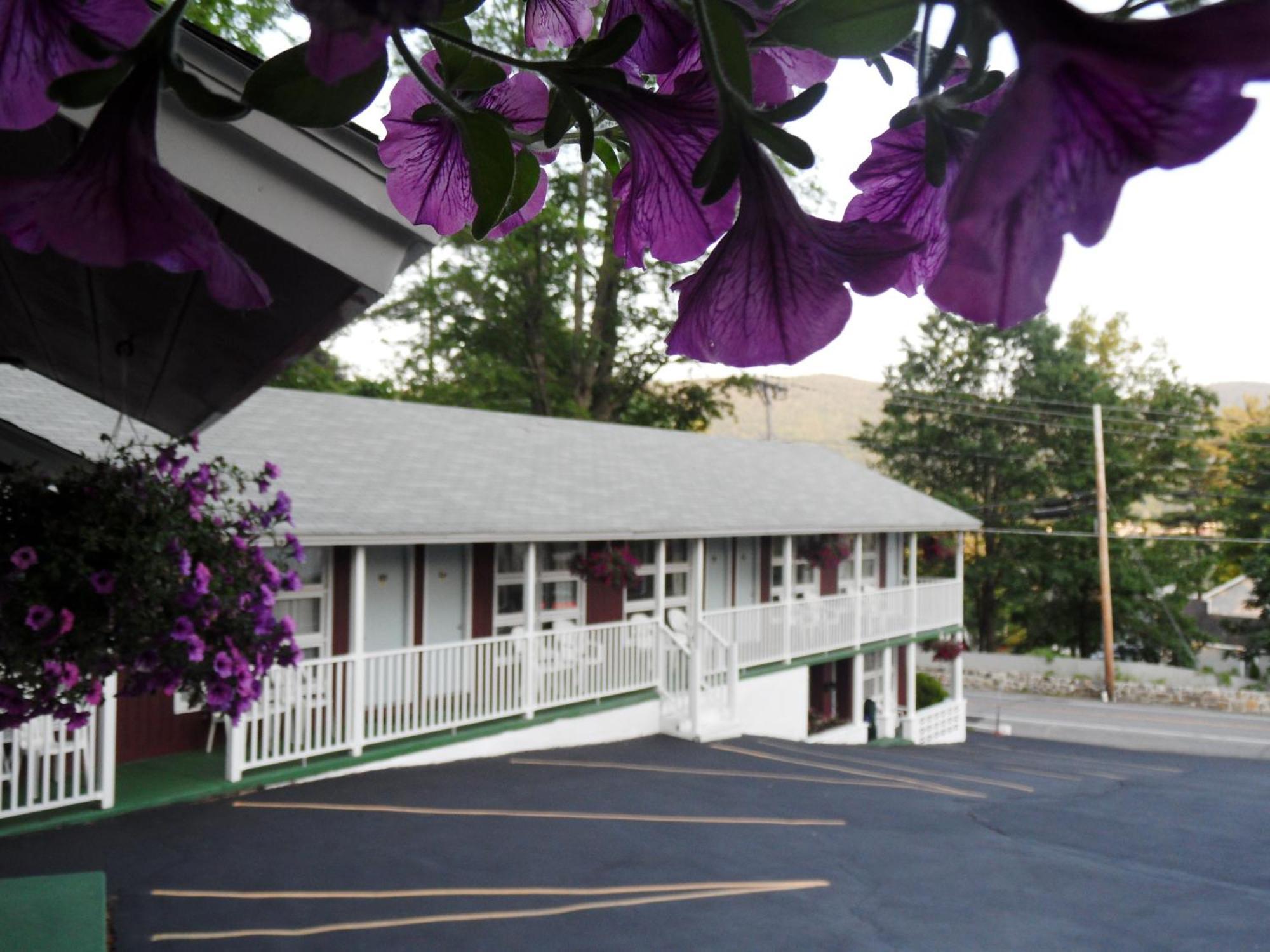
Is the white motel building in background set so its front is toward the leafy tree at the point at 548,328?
no

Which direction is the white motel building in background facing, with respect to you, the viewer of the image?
facing the viewer and to the right of the viewer

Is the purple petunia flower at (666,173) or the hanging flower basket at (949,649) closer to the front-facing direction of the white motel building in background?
the purple petunia flower

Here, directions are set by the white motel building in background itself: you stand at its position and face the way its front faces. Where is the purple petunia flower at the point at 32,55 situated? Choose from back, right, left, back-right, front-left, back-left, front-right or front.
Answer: front-right

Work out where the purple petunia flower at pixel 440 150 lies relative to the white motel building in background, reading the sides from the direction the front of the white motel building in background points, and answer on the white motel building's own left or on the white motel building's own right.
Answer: on the white motel building's own right

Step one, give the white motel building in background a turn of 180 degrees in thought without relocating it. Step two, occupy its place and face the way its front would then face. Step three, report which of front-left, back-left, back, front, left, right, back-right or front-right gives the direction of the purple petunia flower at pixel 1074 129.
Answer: back-left

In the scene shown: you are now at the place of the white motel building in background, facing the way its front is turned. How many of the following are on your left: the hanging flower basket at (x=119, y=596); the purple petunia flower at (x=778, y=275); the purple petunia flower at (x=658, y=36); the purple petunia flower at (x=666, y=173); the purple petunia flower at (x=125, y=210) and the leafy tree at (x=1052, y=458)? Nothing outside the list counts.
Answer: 1

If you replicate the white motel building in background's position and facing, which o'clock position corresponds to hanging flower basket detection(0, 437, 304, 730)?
The hanging flower basket is roughly at 2 o'clock from the white motel building in background.

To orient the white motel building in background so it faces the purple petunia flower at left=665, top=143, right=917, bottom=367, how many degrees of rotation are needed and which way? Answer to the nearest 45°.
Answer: approximately 45° to its right
